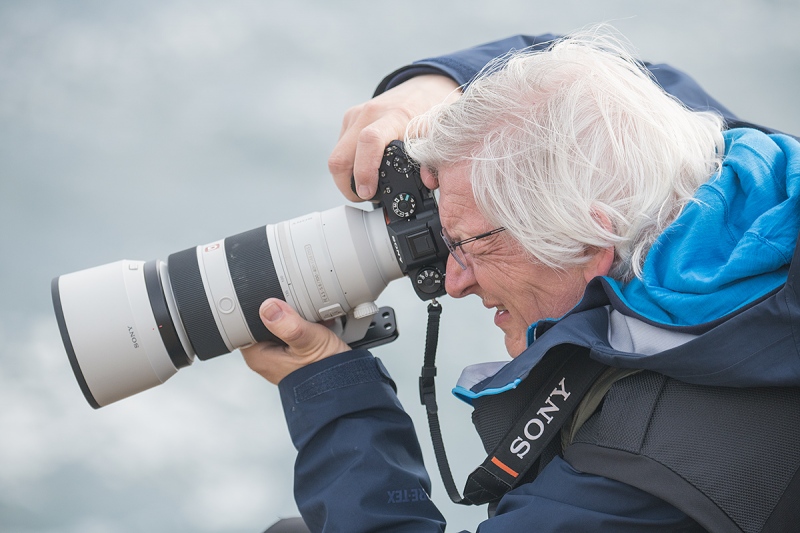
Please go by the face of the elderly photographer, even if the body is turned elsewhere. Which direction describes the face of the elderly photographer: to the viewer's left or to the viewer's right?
to the viewer's left

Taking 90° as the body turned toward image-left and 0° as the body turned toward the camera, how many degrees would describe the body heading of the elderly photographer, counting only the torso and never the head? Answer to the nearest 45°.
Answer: approximately 90°
